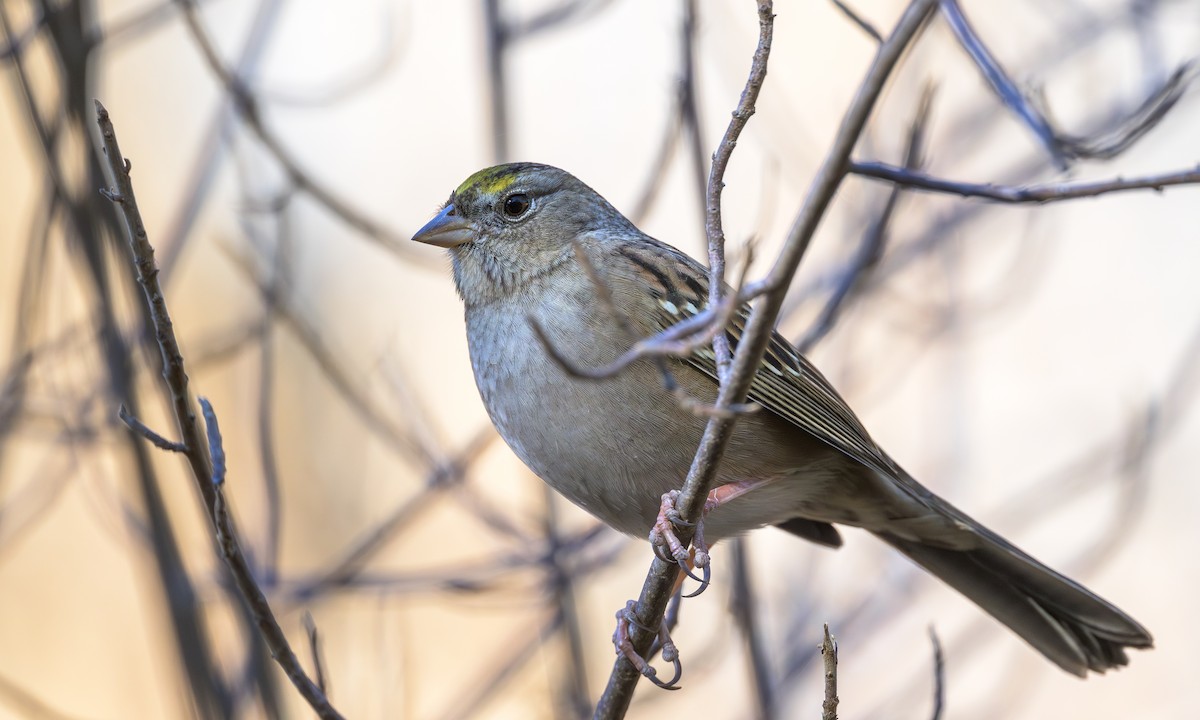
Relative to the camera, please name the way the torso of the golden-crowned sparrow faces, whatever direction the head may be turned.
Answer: to the viewer's left

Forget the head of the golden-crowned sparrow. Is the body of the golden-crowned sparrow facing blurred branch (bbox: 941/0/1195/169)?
no

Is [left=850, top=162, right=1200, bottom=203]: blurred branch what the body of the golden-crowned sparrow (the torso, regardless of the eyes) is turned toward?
no

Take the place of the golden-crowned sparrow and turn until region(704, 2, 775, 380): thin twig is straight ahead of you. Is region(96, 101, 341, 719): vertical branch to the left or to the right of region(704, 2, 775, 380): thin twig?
right

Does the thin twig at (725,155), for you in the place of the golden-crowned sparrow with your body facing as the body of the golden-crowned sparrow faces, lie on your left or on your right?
on your left
